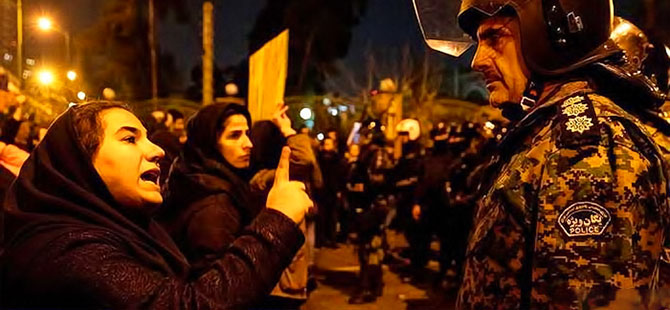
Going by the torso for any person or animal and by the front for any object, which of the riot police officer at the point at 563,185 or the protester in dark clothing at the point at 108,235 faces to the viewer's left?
the riot police officer

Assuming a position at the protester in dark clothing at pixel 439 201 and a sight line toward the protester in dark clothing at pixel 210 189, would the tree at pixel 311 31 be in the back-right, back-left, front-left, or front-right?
back-right

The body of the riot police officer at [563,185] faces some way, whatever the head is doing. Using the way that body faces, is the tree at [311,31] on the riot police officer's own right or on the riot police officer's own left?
on the riot police officer's own right

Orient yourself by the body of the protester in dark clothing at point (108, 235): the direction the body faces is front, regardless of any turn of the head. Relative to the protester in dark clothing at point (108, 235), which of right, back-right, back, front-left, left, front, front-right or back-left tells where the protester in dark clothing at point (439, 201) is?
front-left

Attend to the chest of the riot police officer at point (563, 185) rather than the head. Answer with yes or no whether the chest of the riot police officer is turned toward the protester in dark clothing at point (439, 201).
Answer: no

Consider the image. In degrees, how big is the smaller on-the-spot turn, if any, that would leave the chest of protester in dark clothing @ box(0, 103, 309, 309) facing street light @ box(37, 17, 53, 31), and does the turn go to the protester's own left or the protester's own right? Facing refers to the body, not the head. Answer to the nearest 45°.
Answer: approximately 90° to the protester's own left

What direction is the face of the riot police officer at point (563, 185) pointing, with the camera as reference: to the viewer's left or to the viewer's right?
to the viewer's left

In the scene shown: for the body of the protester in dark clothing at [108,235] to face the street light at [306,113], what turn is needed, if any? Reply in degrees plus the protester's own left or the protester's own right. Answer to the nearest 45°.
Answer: approximately 90° to the protester's own left

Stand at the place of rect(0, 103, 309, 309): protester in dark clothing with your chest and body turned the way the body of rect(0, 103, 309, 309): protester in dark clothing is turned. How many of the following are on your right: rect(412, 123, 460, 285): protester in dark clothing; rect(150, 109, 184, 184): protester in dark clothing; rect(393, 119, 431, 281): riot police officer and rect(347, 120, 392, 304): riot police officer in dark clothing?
0

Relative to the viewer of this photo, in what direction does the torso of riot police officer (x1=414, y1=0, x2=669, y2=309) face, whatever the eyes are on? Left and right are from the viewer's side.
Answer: facing to the left of the viewer

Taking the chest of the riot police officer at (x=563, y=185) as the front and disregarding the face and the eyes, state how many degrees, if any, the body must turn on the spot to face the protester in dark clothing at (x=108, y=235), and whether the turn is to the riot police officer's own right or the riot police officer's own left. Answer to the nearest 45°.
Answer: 0° — they already face them

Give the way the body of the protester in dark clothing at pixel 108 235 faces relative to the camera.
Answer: to the viewer's right
